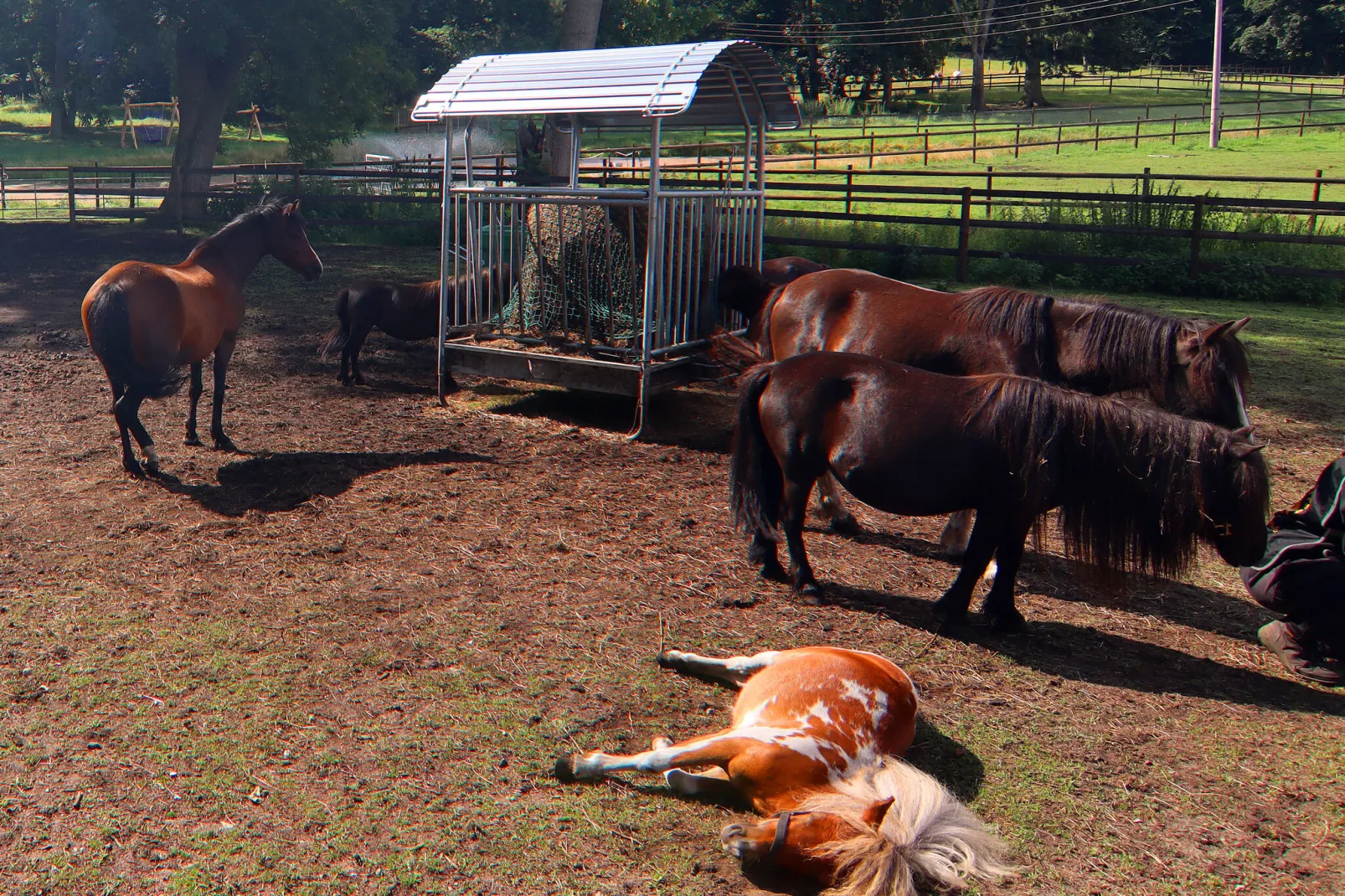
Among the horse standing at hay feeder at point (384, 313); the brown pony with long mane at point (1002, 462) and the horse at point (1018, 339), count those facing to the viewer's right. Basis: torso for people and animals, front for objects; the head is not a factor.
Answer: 3

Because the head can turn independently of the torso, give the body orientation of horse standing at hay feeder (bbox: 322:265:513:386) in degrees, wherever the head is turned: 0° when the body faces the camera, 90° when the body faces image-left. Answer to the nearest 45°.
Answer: approximately 270°

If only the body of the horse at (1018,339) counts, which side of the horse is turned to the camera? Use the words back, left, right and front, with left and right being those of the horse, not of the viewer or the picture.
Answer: right

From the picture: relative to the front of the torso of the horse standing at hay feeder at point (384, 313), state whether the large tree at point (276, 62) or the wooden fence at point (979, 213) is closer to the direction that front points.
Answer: the wooden fence

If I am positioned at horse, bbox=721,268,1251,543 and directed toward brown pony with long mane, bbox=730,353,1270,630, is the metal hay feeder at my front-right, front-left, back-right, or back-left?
back-right

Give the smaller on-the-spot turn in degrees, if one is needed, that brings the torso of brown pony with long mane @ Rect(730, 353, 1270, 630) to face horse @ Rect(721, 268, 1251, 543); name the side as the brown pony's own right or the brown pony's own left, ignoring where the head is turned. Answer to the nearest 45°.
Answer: approximately 90° to the brown pony's own left

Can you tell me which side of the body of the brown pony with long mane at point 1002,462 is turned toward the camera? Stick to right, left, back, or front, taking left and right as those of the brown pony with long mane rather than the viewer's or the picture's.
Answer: right

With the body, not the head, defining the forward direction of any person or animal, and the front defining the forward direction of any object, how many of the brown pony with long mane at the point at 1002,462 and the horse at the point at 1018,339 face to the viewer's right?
2

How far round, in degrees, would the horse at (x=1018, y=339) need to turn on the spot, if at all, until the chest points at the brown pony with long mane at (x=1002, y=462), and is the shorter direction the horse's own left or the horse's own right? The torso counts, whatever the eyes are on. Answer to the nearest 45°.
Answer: approximately 90° to the horse's own right

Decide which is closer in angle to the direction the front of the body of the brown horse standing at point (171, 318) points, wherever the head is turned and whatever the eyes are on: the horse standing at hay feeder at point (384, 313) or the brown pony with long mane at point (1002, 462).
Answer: the horse standing at hay feeder
